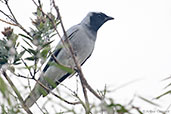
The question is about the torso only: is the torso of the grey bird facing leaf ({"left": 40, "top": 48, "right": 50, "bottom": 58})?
no

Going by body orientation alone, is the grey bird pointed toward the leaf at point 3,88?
no

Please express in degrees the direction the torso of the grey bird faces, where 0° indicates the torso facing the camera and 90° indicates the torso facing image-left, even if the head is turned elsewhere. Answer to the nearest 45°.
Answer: approximately 270°
